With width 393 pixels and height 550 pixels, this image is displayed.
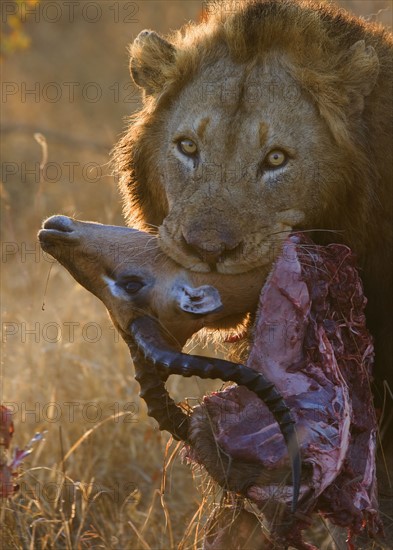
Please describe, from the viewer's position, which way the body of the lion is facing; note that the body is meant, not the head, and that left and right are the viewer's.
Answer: facing the viewer and to the left of the viewer
